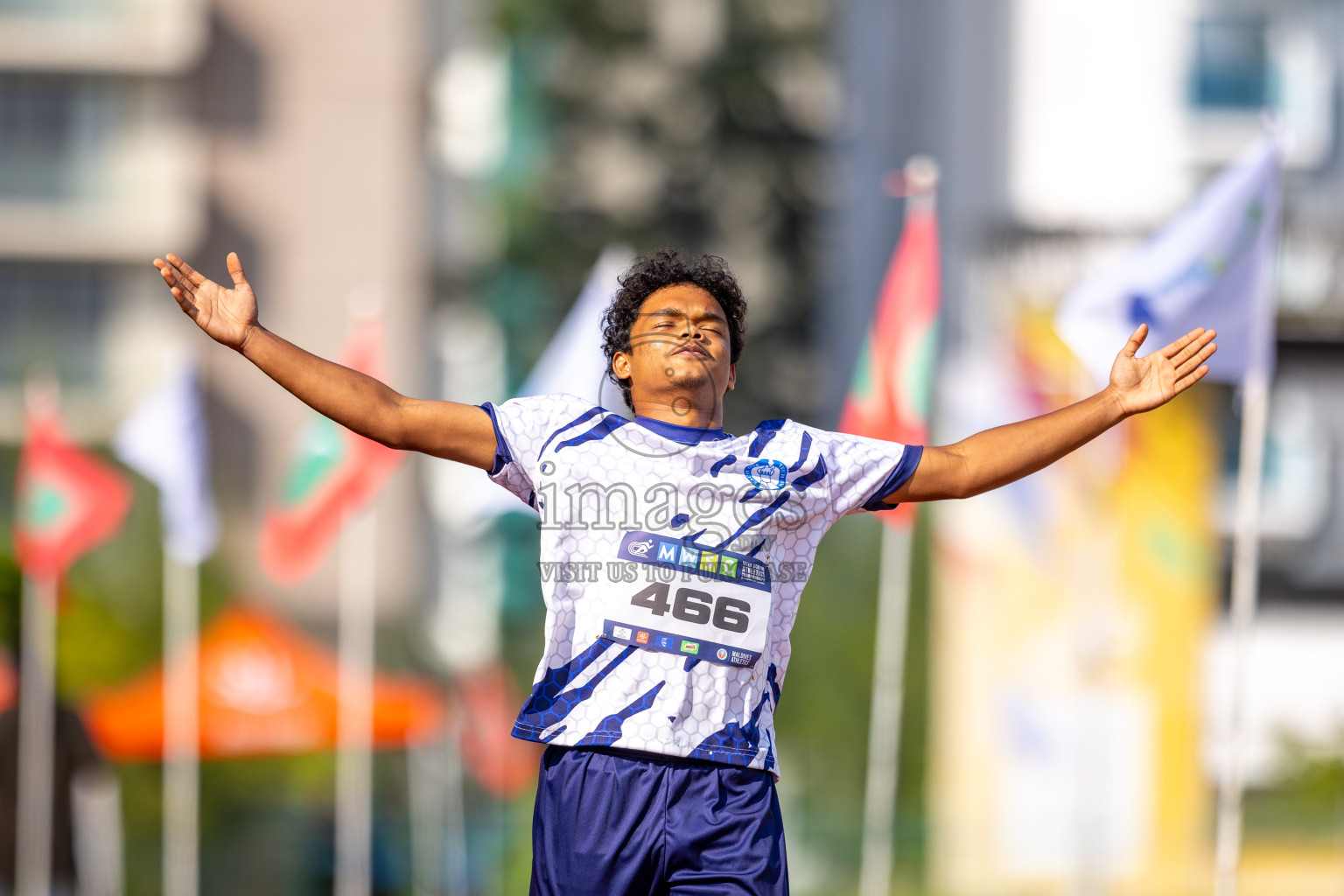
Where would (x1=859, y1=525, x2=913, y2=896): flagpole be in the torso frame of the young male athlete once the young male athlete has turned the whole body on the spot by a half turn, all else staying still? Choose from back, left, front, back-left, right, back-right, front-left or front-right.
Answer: front

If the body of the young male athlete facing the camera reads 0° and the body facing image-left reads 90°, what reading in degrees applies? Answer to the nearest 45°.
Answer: approximately 0°

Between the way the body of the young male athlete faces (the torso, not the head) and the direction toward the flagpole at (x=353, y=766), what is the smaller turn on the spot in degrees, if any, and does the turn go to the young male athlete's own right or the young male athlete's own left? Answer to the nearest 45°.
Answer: approximately 180°

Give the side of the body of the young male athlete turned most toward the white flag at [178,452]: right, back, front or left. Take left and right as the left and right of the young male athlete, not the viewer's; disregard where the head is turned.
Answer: back

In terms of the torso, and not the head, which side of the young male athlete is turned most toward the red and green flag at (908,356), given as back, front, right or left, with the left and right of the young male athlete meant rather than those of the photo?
back

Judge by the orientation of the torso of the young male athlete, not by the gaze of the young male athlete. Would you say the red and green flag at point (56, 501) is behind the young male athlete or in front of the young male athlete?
behind

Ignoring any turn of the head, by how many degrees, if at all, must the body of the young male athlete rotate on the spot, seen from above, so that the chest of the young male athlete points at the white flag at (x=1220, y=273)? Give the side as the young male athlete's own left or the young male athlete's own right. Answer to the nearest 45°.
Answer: approximately 135° to the young male athlete's own left

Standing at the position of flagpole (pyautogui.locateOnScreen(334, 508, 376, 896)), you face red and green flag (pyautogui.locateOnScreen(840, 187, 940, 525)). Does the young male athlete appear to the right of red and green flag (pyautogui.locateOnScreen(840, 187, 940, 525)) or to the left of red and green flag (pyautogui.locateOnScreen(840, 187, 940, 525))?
right

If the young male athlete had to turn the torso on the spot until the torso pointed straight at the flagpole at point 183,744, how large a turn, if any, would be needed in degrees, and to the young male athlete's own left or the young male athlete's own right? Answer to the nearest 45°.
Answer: approximately 180°
